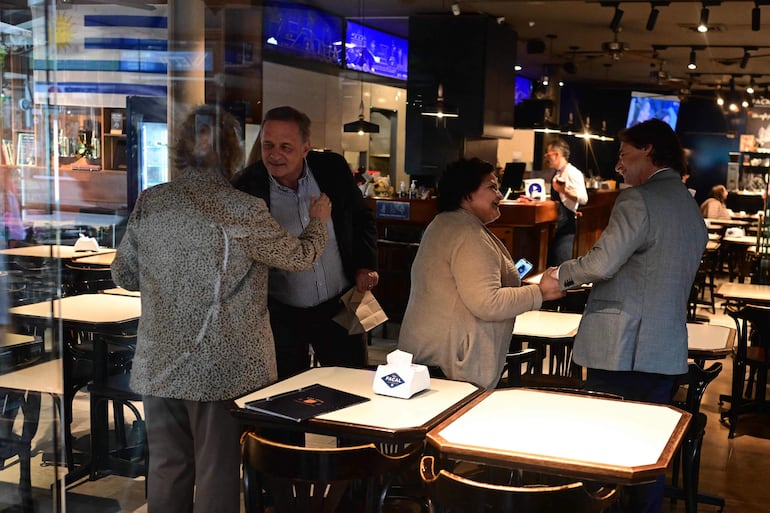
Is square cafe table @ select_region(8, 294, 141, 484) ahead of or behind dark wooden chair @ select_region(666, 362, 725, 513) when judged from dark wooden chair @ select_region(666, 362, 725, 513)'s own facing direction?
ahead

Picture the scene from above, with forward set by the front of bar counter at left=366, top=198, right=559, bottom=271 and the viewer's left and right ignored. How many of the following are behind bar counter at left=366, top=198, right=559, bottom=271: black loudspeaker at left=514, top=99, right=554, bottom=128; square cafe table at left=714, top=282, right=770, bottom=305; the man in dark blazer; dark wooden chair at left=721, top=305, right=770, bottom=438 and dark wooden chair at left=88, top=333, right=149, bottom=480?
1

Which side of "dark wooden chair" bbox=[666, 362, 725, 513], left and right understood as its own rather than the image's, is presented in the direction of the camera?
left

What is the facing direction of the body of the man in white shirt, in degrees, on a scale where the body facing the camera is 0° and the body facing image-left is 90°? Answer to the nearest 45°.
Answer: approximately 90°

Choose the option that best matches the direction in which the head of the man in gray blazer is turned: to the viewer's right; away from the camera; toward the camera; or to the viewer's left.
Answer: to the viewer's left

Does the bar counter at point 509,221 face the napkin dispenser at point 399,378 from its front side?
yes

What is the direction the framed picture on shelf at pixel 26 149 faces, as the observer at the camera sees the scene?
facing the viewer

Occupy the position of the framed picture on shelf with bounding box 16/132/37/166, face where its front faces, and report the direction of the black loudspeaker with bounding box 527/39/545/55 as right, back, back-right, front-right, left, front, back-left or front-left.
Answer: back-left

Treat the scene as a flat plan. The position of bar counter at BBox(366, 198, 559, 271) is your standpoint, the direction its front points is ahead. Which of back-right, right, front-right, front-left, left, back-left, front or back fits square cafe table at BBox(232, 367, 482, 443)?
front

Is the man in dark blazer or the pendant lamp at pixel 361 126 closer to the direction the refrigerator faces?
the man in dark blazer

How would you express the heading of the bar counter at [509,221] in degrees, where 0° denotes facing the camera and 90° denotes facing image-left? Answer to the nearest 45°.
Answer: approximately 0°

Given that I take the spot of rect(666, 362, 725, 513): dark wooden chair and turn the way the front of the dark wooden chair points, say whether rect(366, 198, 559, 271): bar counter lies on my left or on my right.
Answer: on my right
